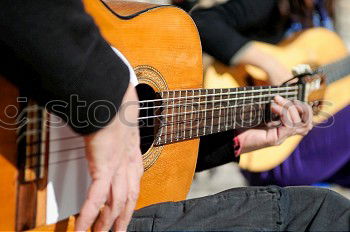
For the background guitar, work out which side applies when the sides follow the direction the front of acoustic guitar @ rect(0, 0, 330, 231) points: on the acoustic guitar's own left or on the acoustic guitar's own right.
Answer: on the acoustic guitar's own left

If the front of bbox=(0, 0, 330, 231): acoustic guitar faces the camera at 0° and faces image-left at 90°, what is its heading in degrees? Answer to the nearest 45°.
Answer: approximately 315°

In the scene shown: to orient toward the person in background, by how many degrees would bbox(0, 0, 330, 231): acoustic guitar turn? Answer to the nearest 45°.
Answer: approximately 90° to its left
